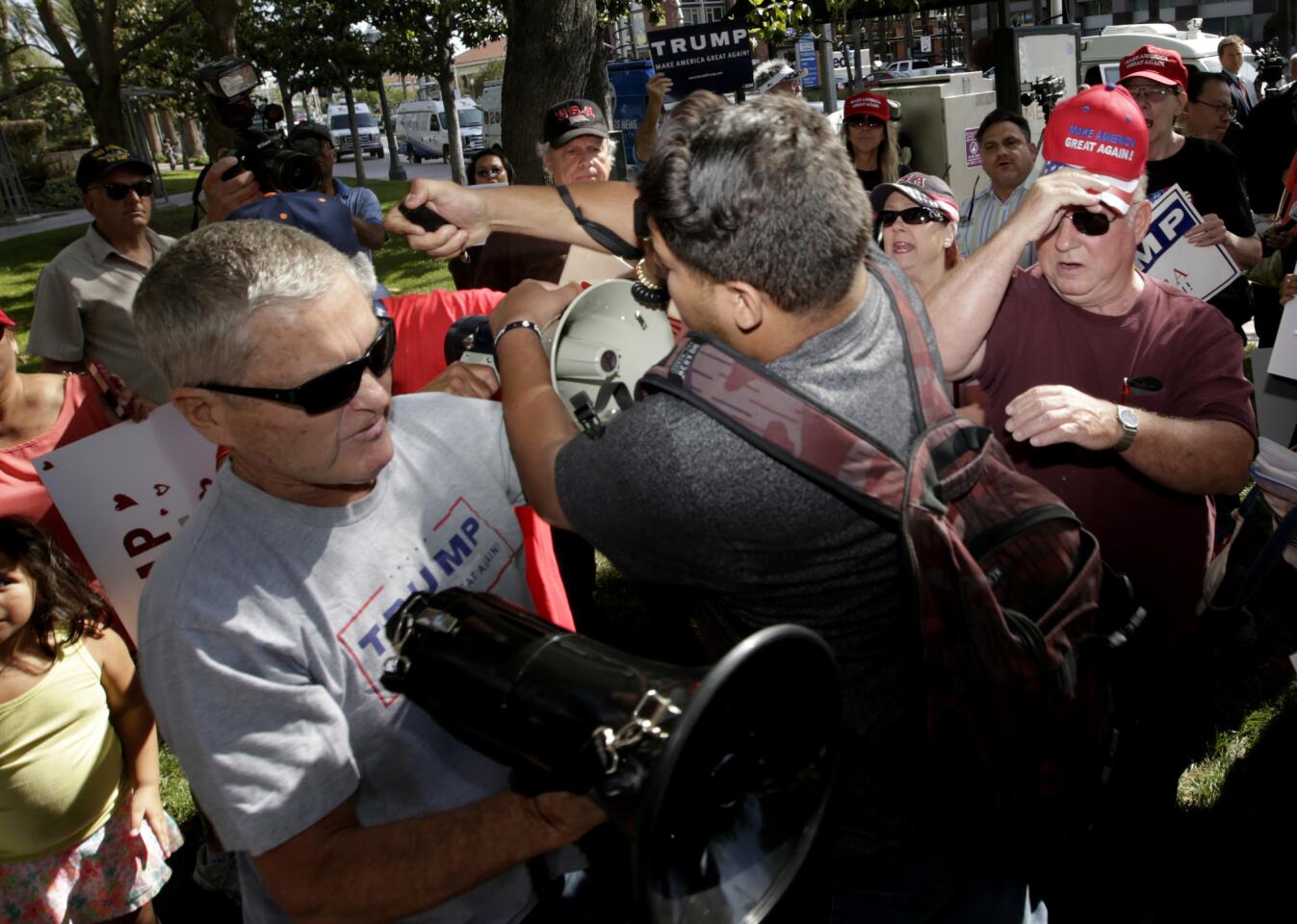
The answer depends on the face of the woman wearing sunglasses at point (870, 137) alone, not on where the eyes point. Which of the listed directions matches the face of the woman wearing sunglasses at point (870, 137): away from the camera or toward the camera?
toward the camera

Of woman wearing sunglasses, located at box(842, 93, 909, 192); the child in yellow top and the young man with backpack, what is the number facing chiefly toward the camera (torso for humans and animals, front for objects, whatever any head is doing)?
2

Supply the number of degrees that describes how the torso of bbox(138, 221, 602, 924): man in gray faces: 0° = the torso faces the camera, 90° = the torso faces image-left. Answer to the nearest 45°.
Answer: approximately 315°

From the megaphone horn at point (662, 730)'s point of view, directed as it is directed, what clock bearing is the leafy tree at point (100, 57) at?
The leafy tree is roughly at 7 o'clock from the megaphone horn.

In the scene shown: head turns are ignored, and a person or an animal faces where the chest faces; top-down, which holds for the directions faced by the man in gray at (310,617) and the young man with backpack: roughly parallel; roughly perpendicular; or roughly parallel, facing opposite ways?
roughly parallel, facing opposite ways

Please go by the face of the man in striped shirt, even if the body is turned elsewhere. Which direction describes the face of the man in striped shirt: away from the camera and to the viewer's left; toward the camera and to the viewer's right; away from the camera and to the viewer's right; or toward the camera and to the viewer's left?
toward the camera and to the viewer's left

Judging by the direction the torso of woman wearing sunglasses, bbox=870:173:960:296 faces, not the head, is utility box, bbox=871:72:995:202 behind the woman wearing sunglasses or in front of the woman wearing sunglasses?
behind

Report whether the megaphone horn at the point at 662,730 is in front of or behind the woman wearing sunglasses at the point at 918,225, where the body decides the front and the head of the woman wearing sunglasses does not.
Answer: in front

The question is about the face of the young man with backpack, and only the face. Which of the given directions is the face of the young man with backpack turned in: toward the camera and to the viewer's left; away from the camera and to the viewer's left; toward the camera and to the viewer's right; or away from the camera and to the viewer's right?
away from the camera and to the viewer's left

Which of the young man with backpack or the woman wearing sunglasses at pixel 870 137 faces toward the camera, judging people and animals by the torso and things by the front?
the woman wearing sunglasses

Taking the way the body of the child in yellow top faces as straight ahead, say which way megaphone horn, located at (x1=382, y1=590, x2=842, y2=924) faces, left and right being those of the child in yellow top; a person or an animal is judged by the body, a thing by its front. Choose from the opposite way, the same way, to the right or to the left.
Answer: to the left

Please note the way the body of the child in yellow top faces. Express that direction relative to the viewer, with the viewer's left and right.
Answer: facing the viewer

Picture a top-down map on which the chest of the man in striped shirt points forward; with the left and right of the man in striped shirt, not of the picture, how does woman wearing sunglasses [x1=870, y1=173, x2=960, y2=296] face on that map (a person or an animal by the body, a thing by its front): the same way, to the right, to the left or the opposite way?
the same way

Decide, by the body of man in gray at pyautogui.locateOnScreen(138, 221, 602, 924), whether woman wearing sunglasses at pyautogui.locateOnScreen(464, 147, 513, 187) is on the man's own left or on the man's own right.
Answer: on the man's own left

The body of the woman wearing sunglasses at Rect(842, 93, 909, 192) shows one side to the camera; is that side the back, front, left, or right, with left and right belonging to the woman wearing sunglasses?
front
